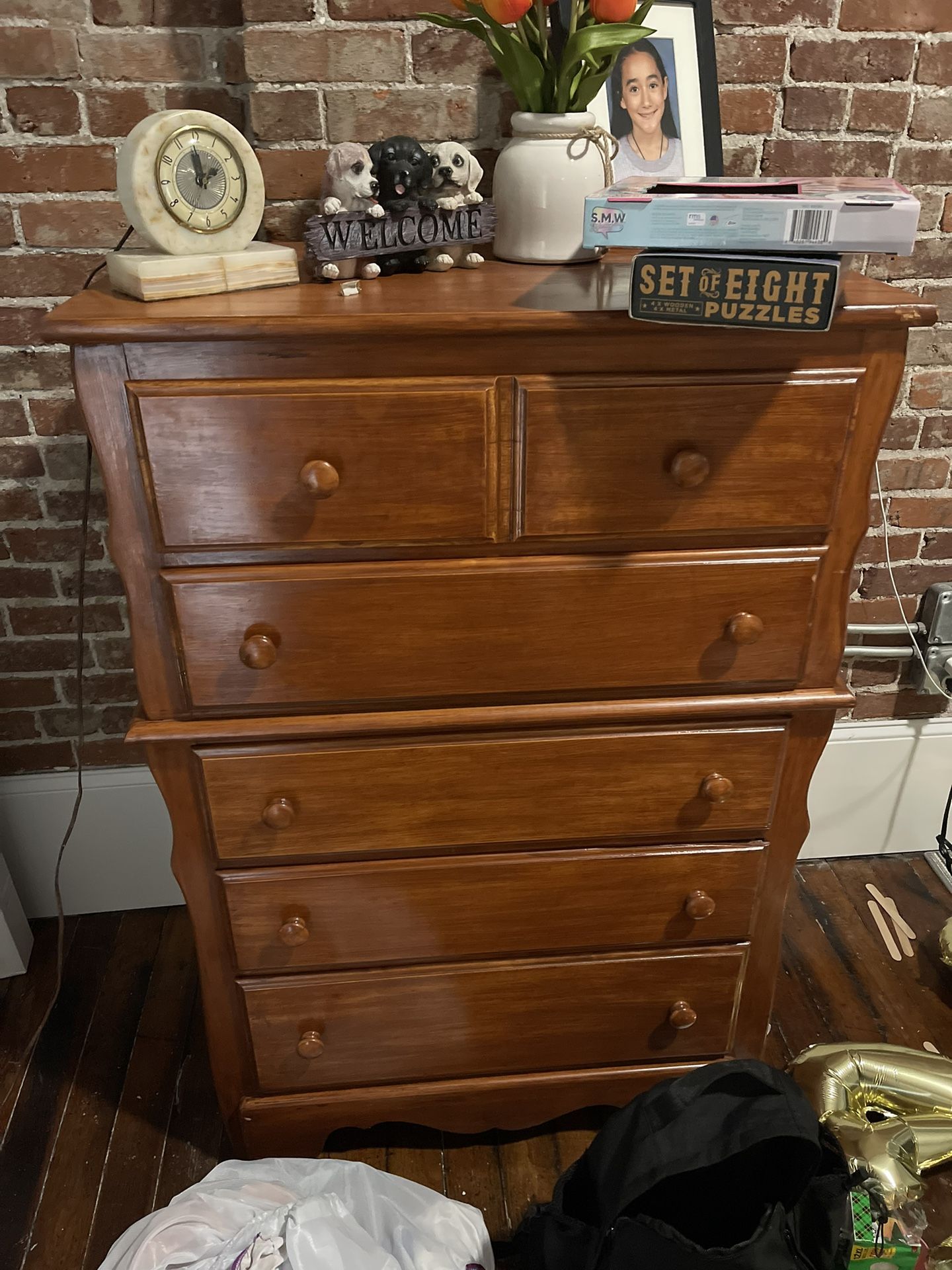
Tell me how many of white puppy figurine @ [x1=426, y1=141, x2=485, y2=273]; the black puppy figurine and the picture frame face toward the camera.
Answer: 3

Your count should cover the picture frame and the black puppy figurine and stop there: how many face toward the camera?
2

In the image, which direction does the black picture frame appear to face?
toward the camera

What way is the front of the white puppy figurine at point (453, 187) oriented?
toward the camera

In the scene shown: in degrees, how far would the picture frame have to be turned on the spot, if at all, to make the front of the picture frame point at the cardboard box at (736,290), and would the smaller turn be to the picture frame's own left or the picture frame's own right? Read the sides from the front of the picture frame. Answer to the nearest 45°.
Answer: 0° — it already faces it
